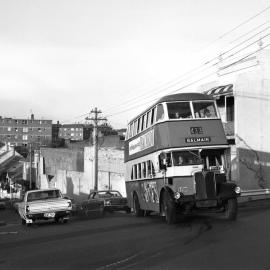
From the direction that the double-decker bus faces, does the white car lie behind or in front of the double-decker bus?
behind

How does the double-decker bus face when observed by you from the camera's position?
facing the viewer and to the right of the viewer
